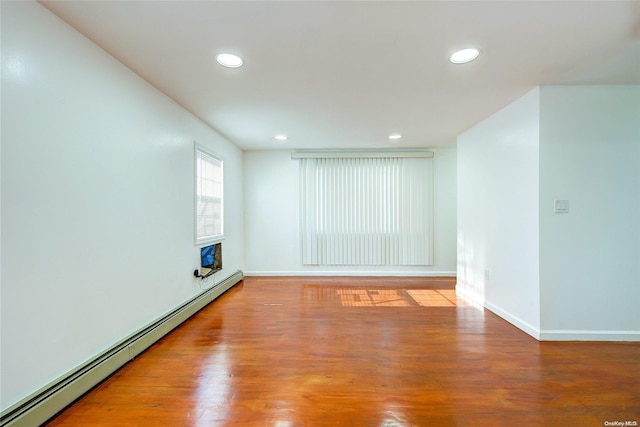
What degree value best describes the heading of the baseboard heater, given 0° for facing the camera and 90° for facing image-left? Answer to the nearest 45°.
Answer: approximately 315°

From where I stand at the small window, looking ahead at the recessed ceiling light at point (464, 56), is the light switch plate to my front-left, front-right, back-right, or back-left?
front-left

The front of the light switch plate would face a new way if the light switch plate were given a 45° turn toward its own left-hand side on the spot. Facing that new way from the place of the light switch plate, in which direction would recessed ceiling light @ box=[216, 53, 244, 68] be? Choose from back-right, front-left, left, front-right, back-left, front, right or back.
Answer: right

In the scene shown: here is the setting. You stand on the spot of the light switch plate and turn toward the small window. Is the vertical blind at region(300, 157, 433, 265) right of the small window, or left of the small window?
right

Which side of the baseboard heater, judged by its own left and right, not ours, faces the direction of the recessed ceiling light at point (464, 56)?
front

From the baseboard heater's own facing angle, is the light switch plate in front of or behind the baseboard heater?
in front

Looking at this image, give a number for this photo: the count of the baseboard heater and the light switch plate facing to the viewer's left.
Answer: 0

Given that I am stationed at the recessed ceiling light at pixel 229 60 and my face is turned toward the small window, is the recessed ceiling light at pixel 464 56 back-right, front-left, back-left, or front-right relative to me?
back-right

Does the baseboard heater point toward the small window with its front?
no

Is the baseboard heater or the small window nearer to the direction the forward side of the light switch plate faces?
the baseboard heater

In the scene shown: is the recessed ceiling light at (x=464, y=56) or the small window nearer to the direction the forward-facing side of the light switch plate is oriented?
the recessed ceiling light

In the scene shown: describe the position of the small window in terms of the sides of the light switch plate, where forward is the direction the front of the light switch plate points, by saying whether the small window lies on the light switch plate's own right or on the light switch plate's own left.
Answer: on the light switch plate's own right

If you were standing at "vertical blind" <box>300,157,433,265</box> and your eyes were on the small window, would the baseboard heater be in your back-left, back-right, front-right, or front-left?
front-left

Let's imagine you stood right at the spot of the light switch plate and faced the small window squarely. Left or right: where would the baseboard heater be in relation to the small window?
left

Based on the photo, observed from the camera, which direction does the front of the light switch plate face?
facing the viewer
